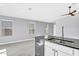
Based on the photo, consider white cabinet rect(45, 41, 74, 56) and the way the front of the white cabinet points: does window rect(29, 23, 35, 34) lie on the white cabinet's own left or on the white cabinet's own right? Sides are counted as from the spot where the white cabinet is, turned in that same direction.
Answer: on the white cabinet's own right

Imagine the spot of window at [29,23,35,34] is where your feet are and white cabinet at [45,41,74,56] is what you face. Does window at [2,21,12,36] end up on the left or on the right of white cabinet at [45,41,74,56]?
right

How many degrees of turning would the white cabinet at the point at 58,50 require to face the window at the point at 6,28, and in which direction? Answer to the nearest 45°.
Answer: approximately 90° to its right

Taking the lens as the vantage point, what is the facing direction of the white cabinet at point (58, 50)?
facing the viewer and to the left of the viewer
